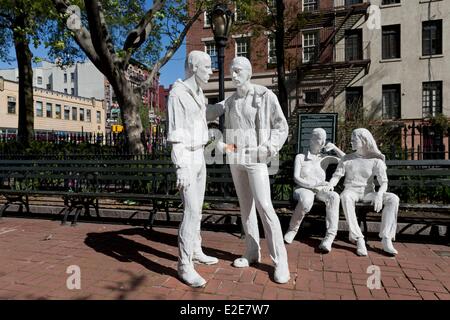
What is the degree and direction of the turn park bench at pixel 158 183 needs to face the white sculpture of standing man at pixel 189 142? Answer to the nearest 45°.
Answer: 0° — it already faces it

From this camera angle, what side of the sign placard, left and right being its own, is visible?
front

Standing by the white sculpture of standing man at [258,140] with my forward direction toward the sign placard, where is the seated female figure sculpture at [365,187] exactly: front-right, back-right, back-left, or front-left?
front-right

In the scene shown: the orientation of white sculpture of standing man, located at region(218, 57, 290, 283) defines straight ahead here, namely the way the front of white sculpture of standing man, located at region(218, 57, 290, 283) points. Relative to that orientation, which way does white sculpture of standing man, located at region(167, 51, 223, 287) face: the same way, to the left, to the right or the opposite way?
to the left

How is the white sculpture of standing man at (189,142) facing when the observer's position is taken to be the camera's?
facing the viewer and to the right of the viewer

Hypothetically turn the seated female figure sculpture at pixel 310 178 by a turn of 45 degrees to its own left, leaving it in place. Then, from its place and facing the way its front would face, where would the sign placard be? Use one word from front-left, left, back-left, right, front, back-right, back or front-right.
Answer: back-left

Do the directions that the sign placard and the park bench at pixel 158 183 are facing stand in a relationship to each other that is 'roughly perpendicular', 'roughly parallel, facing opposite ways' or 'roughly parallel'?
roughly parallel

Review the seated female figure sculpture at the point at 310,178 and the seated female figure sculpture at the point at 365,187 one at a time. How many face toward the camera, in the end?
2

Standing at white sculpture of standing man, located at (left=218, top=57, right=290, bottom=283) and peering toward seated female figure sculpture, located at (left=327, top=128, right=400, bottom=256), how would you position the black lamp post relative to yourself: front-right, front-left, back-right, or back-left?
front-left

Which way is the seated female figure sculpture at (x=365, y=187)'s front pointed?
toward the camera

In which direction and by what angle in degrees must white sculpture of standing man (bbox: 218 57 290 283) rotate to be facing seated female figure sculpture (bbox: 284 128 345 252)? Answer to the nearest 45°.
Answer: approximately 180°

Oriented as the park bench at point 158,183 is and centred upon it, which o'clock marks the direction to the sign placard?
The sign placard is roughly at 9 o'clock from the park bench.

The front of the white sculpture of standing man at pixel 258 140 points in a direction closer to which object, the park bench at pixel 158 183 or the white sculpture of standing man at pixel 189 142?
the white sculpture of standing man

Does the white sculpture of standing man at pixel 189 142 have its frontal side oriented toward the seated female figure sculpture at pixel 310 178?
no

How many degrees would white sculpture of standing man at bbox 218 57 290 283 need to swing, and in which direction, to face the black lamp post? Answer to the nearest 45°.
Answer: approximately 135° to its right

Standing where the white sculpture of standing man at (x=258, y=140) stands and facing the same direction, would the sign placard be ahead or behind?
behind
